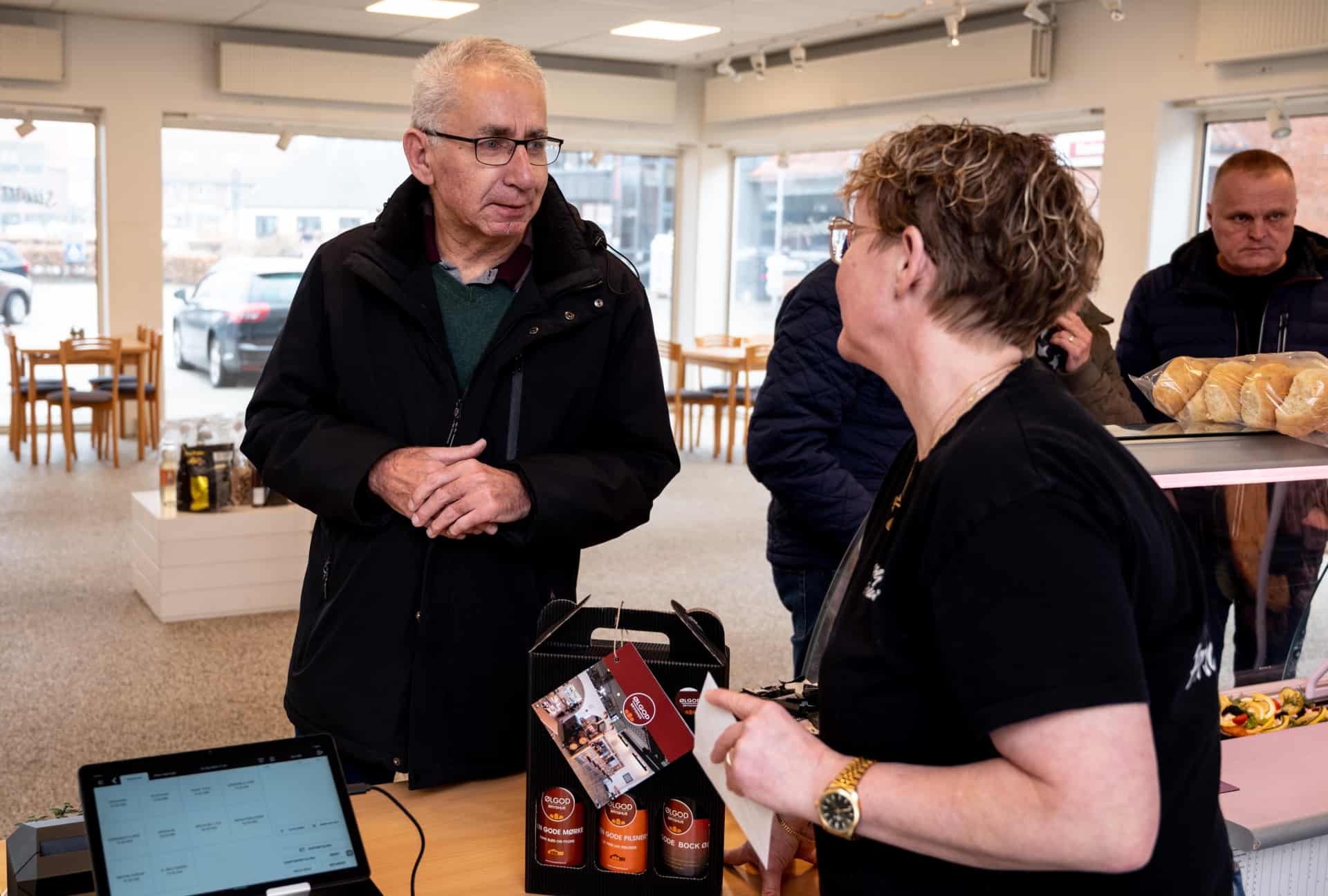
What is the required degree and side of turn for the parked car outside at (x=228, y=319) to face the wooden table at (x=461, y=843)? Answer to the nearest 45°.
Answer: approximately 135° to its left

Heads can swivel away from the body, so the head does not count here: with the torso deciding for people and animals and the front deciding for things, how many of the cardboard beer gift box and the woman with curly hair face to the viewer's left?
1

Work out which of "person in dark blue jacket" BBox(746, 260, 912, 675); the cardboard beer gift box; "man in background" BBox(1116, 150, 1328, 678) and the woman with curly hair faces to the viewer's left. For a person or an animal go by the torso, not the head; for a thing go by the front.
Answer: the woman with curly hair

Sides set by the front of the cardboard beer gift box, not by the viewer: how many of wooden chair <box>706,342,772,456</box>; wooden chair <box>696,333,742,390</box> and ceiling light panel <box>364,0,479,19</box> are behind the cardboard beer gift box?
3

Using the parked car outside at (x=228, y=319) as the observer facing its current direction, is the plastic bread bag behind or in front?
behind

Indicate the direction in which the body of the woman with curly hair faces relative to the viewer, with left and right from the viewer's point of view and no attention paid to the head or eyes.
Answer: facing to the left of the viewer

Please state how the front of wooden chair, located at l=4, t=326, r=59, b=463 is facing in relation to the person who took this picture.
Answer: facing to the right of the viewer

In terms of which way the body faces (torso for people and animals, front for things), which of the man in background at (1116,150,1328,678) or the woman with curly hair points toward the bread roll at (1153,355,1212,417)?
the man in background

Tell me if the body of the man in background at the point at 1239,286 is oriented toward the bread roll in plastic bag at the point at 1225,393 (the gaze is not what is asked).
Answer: yes

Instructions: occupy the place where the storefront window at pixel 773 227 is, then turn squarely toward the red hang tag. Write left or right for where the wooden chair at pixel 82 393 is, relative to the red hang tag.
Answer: right

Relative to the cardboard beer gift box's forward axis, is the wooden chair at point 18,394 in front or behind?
behind

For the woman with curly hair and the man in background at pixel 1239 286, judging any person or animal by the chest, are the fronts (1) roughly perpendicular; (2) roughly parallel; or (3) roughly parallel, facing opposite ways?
roughly perpendicular

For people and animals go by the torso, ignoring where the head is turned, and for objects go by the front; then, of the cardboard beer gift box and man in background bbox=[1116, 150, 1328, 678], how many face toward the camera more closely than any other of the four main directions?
2
